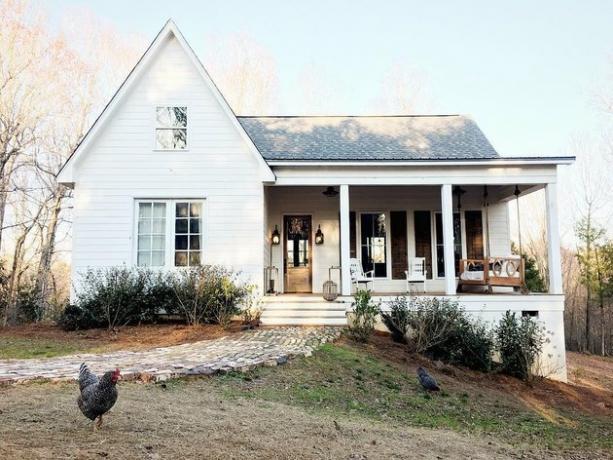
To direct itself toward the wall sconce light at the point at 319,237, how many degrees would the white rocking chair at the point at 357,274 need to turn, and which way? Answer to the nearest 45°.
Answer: approximately 180°

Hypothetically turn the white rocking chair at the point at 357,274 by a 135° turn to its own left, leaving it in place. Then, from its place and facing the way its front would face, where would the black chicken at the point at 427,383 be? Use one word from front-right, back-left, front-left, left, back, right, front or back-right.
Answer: back

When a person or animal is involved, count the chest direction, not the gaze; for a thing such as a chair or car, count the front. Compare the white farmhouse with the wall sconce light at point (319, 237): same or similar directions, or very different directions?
same or similar directions

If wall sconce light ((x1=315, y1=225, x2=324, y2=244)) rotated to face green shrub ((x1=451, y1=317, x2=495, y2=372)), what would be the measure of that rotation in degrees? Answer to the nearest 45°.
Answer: approximately 45° to its left

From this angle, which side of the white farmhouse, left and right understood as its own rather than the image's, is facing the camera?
front

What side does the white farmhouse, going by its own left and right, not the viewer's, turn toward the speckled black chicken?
front

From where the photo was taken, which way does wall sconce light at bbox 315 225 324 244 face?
toward the camera

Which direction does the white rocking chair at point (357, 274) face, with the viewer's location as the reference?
facing the viewer and to the right of the viewer

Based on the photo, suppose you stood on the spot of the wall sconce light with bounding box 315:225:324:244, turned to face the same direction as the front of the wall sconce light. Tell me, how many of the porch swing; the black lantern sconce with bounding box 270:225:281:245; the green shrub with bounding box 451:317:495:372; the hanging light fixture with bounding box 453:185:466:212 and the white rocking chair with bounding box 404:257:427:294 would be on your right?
1

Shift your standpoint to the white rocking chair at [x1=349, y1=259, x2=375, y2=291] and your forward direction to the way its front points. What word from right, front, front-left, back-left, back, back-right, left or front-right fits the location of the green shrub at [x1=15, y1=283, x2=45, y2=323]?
back-right

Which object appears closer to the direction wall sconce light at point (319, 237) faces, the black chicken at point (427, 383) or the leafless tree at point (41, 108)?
the black chicken

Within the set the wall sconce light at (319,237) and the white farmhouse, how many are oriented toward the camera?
2

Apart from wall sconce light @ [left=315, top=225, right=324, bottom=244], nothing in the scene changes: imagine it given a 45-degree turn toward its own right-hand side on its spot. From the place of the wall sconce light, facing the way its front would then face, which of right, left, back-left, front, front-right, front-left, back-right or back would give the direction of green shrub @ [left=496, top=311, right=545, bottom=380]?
left

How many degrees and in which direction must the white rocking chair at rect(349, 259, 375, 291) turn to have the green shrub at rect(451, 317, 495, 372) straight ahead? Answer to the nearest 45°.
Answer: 0° — it already faces it

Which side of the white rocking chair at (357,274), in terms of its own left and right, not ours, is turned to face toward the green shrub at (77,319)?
right

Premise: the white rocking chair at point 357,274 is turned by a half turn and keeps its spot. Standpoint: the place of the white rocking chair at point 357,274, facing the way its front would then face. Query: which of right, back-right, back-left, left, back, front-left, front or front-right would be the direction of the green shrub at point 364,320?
back-left

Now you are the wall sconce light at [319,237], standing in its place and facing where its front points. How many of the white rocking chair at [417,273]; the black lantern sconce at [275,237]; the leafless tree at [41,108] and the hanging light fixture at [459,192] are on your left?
2
